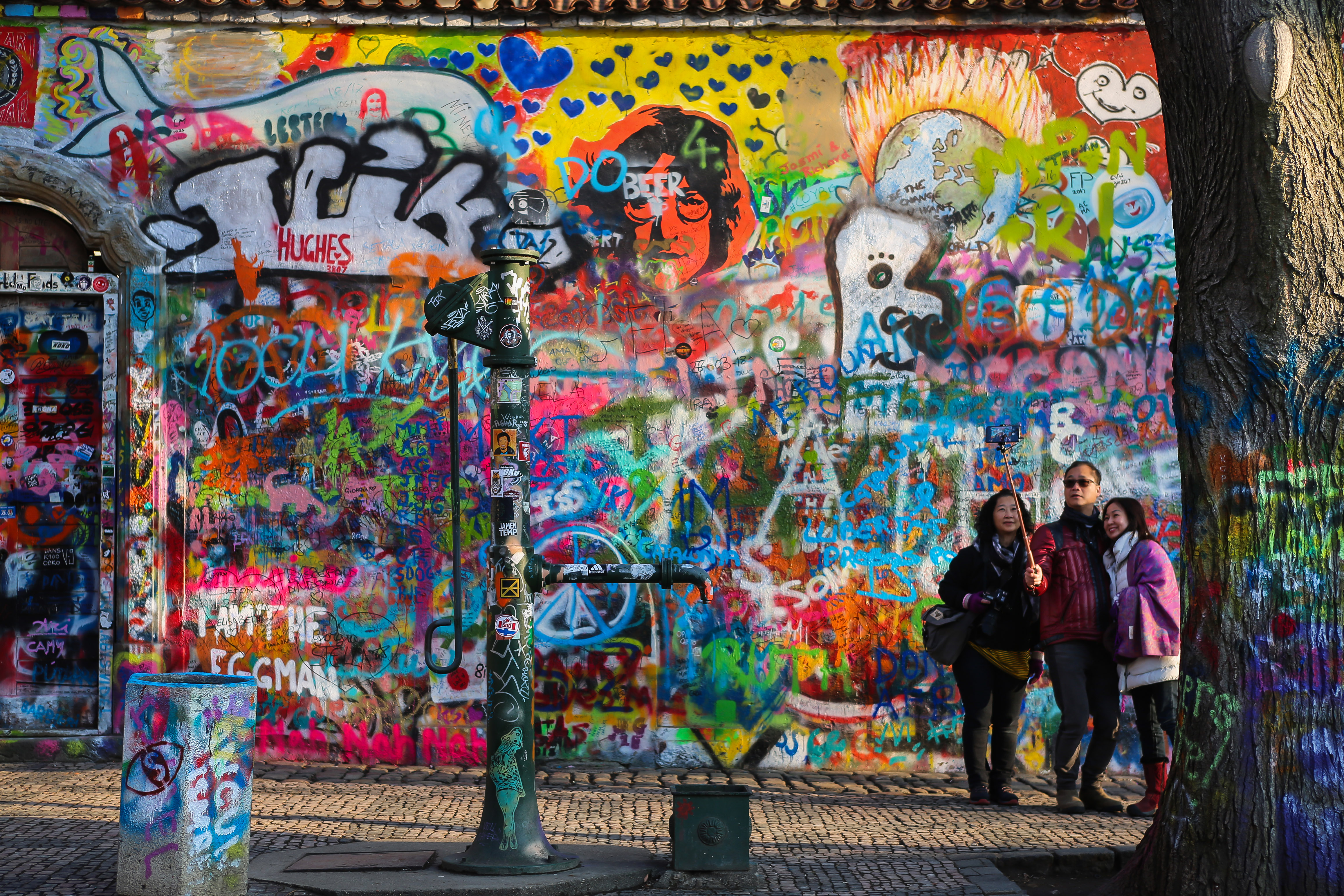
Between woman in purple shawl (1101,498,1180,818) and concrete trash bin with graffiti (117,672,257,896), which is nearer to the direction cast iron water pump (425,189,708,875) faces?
the woman in purple shawl

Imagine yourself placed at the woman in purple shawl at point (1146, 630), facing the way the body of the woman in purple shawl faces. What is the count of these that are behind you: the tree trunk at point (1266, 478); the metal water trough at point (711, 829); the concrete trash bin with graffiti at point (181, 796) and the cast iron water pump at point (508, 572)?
0

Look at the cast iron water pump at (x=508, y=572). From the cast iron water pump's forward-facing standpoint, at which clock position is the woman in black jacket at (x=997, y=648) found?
The woman in black jacket is roughly at 11 o'clock from the cast iron water pump.

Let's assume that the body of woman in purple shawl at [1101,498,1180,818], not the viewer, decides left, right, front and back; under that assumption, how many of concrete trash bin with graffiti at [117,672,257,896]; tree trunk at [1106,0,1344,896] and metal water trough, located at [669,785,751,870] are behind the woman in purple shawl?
0

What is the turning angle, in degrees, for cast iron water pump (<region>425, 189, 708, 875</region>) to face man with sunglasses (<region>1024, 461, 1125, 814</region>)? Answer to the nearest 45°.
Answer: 0° — it already faces them

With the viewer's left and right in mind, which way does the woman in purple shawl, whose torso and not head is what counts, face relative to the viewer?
facing the viewer and to the left of the viewer

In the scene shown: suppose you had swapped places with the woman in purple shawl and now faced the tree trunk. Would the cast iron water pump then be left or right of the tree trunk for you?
right

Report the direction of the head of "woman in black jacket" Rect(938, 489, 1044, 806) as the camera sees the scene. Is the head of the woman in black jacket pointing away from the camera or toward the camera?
toward the camera

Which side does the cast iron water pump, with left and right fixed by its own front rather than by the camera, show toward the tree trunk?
front

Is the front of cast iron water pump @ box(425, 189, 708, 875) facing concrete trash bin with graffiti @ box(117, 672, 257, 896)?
no

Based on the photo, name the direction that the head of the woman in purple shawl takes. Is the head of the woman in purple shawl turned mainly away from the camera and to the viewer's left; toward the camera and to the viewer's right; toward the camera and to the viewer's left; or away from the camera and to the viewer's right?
toward the camera and to the viewer's left

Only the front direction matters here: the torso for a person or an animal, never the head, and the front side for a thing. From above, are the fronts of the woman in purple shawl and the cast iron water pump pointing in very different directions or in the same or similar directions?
very different directions

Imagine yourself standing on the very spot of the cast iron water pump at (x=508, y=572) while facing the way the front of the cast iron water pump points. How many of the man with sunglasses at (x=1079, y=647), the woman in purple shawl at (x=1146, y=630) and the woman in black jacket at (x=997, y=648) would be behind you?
0

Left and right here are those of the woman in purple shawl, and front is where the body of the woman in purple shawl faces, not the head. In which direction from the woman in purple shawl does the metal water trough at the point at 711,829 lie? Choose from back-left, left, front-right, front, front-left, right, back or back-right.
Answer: front

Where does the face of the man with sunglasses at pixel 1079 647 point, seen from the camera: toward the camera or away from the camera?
toward the camera

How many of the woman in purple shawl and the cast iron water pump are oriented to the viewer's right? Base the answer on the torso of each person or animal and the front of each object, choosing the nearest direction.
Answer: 1

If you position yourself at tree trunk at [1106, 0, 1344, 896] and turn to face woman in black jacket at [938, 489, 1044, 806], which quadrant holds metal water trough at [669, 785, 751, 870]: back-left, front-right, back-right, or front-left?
front-left

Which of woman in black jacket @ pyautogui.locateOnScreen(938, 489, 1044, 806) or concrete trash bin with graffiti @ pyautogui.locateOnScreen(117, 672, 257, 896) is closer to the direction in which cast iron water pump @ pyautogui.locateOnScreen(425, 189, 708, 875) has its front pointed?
the woman in black jacket

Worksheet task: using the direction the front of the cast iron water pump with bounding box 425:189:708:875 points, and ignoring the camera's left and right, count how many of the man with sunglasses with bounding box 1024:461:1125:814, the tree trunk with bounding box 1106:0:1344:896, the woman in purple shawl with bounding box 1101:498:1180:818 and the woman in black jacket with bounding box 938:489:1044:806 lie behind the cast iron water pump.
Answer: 0

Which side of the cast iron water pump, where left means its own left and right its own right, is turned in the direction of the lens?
right
